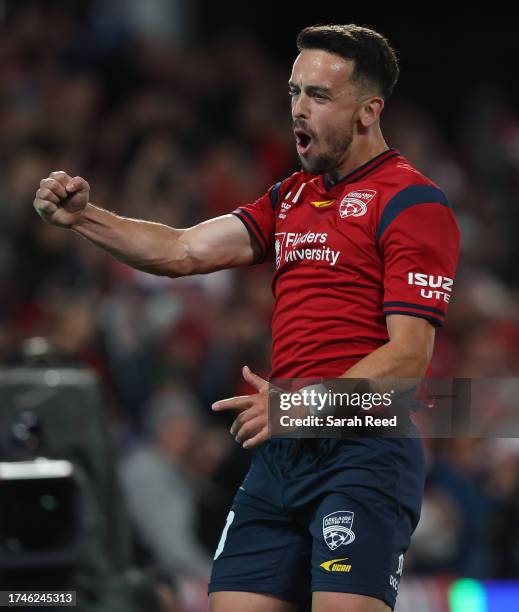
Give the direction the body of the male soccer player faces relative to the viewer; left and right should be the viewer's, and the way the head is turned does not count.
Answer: facing the viewer and to the left of the viewer
